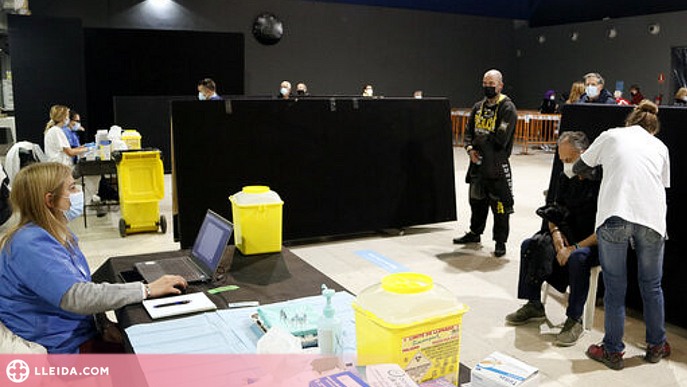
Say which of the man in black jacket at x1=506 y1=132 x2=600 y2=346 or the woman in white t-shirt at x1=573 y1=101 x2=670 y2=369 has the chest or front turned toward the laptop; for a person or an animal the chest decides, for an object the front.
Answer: the man in black jacket

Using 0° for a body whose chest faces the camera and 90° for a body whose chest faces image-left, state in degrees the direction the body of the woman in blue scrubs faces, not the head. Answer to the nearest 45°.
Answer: approximately 270°

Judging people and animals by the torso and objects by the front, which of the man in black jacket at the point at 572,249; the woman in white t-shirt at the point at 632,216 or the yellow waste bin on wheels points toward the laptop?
the man in black jacket

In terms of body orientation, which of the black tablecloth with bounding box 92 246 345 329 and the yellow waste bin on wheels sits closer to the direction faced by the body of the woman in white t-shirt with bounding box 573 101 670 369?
the yellow waste bin on wheels

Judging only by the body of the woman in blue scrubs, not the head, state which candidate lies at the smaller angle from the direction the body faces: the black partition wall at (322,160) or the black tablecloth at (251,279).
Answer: the black tablecloth

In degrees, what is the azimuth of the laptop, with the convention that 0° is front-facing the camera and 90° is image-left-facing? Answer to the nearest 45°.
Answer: approximately 45°

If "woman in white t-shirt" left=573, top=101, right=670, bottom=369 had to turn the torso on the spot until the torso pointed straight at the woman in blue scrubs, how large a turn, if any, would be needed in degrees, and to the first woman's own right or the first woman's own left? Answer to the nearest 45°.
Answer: approximately 135° to the first woman's own left

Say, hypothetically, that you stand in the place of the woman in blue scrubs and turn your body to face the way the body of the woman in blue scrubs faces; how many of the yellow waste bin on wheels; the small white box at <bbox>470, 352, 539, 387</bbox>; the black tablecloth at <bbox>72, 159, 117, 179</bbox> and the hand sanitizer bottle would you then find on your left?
2

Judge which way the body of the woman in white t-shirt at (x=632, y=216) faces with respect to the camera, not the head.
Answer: away from the camera

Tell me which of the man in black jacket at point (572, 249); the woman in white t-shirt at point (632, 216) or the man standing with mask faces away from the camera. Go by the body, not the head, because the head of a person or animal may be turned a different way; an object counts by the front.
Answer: the woman in white t-shirt
